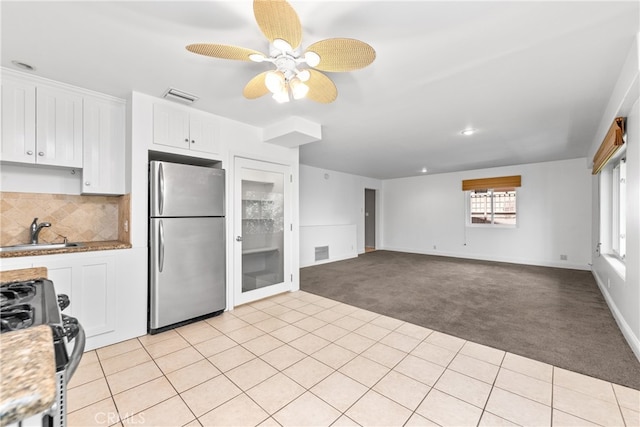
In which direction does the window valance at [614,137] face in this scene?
to the viewer's left

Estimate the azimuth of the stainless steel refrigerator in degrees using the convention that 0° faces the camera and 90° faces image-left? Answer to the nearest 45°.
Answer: approximately 315°

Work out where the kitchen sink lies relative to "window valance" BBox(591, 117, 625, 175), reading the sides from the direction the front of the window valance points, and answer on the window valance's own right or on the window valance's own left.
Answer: on the window valance's own left

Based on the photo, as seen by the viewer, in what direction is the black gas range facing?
to the viewer's right

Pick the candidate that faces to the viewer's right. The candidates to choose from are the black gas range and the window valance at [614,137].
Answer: the black gas range

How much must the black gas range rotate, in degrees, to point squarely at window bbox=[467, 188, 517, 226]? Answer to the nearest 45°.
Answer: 0° — it already faces it

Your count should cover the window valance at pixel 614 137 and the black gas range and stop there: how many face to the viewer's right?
1

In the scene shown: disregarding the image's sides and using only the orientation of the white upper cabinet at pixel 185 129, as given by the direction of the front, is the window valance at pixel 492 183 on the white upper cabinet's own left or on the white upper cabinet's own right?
on the white upper cabinet's own left

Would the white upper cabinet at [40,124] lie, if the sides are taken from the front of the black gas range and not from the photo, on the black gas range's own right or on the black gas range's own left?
on the black gas range's own left

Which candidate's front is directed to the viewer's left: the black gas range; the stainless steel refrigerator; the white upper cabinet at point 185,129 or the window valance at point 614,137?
the window valance
